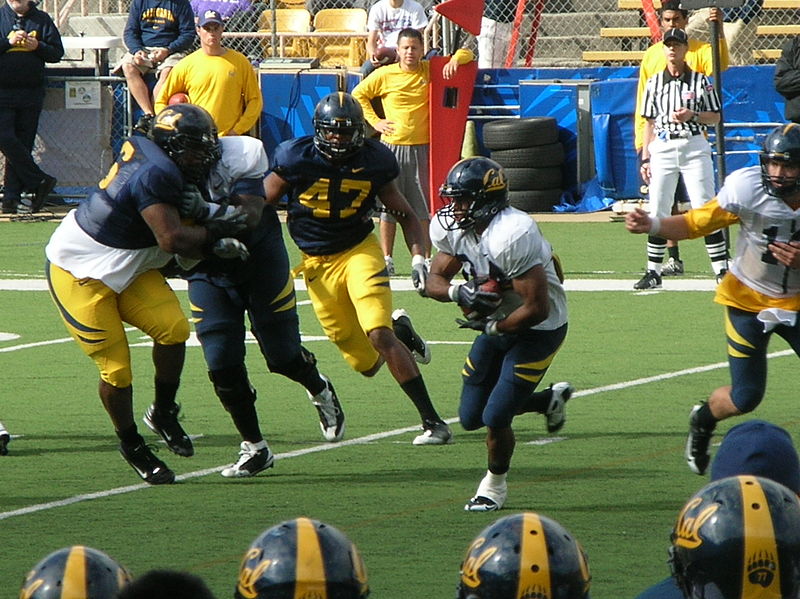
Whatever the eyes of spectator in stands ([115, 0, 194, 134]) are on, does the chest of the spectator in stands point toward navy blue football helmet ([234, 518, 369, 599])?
yes

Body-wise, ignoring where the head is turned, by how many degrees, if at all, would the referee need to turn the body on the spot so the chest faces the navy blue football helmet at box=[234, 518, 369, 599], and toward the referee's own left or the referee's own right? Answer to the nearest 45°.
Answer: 0° — they already face it

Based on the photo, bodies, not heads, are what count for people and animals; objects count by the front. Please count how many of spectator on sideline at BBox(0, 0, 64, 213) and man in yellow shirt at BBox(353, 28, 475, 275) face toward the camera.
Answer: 2

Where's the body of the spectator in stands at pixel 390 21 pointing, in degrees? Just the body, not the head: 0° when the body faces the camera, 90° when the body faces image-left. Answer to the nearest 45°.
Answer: approximately 0°

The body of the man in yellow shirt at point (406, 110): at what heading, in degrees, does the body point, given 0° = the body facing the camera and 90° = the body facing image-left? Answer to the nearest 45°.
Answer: approximately 0°

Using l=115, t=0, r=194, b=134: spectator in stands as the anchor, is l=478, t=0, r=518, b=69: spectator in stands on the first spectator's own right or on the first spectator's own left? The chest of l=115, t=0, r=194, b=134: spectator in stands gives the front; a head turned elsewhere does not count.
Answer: on the first spectator's own left

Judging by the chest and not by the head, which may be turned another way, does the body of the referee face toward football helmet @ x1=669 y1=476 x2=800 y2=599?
yes

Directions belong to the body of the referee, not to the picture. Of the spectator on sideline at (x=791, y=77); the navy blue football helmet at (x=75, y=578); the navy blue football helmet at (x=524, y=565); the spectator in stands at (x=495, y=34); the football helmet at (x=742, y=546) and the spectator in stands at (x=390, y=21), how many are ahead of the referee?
3

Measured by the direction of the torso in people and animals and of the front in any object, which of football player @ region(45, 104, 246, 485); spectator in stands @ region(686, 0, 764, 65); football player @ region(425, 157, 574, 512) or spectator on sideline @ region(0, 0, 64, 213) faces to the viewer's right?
football player @ region(45, 104, 246, 485)

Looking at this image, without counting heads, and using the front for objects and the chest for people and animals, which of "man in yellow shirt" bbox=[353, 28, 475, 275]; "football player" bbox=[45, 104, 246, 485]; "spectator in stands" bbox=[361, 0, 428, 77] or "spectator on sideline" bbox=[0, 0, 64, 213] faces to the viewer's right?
the football player

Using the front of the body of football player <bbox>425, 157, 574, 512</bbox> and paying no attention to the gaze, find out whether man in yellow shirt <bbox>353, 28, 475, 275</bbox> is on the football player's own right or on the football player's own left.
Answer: on the football player's own right
